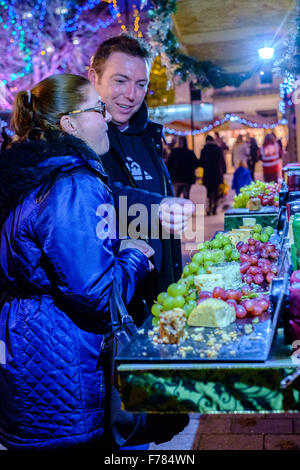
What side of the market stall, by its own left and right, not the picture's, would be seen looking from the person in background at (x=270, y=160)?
right

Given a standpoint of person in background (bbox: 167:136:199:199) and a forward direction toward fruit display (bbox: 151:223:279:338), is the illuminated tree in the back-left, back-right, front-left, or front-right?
back-right

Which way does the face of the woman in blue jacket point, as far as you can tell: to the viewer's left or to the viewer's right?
to the viewer's right

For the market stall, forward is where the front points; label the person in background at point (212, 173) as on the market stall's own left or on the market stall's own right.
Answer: on the market stall's own right

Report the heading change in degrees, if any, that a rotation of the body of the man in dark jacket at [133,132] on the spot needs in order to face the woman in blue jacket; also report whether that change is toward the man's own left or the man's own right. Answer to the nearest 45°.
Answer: approximately 45° to the man's own right

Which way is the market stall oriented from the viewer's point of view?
to the viewer's left

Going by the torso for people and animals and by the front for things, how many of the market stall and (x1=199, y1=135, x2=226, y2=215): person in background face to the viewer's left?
1
